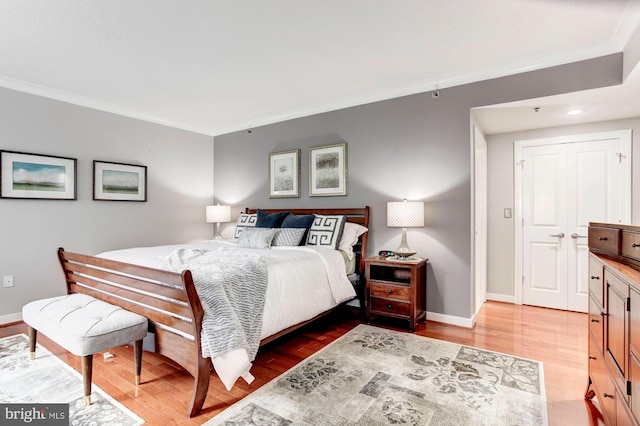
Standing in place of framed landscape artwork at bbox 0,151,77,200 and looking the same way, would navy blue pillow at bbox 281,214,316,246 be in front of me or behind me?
in front

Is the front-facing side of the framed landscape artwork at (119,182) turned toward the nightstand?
yes

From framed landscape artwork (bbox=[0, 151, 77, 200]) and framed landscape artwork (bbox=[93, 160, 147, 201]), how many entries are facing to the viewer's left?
0

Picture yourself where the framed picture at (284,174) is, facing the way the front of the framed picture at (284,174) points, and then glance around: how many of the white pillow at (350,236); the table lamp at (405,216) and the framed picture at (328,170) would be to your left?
3

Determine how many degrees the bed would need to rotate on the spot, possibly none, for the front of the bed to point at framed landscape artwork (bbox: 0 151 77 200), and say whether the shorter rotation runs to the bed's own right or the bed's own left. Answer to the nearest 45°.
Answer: approximately 90° to the bed's own right

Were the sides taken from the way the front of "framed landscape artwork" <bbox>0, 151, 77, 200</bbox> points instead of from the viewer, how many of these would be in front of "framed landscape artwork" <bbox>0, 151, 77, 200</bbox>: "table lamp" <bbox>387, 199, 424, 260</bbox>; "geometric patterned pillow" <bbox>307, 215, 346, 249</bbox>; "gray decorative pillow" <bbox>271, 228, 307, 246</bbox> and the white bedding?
4

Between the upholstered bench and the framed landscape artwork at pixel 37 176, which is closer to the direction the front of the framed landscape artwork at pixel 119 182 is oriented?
the upholstered bench

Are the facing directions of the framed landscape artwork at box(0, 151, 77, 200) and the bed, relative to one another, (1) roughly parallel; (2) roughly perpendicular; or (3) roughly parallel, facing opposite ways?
roughly perpendicular

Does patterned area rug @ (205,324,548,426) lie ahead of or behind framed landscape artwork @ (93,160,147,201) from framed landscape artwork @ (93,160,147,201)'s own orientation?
ahead

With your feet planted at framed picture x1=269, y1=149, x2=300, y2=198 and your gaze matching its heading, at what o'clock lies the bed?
The bed is roughly at 11 o'clock from the framed picture.

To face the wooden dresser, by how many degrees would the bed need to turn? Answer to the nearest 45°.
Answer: approximately 90° to its left

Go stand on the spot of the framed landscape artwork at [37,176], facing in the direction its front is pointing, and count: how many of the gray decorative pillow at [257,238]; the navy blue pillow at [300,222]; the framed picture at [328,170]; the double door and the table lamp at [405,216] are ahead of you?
5

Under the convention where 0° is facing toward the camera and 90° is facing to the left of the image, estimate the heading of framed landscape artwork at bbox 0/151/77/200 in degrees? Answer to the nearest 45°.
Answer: approximately 315°

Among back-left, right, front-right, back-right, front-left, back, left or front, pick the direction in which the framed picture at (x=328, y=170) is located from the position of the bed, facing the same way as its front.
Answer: back

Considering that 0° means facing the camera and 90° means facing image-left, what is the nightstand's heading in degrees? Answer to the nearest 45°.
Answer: approximately 45°

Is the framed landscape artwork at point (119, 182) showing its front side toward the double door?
yes
